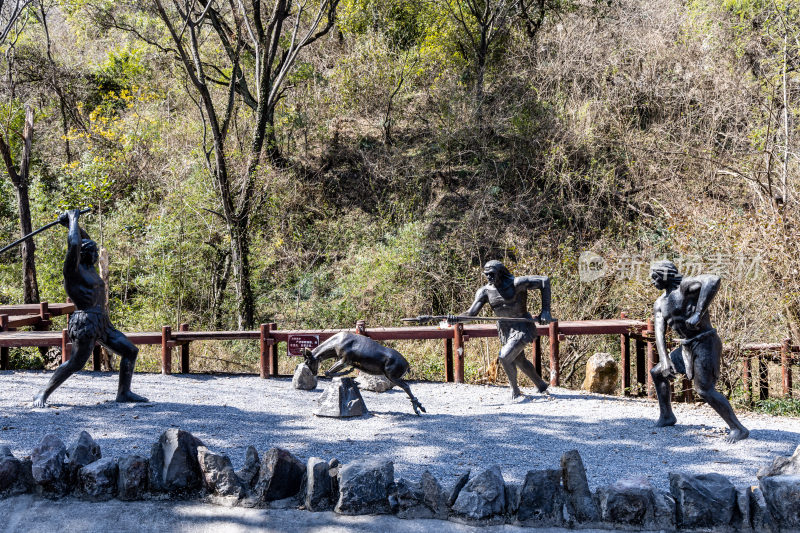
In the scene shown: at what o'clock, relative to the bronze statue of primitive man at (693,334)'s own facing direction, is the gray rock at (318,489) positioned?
The gray rock is roughly at 12 o'clock from the bronze statue of primitive man.

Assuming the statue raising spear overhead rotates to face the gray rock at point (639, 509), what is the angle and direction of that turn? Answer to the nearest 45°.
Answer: approximately 45° to its right

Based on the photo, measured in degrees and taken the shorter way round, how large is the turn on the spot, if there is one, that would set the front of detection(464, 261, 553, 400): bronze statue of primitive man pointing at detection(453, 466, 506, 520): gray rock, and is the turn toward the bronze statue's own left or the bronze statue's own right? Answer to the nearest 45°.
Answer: approximately 45° to the bronze statue's own left

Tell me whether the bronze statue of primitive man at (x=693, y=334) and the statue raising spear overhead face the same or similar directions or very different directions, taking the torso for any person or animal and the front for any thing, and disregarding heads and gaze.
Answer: very different directions

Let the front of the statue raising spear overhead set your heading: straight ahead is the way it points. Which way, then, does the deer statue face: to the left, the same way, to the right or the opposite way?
the opposite way

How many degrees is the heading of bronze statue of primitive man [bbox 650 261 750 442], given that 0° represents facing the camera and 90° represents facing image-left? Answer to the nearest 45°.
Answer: approximately 45°

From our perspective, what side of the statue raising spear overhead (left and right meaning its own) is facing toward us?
right

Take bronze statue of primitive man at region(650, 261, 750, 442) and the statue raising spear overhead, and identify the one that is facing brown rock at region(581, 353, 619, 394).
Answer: the statue raising spear overhead

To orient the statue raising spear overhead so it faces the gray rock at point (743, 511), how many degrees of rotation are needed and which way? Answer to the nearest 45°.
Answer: approximately 45° to its right

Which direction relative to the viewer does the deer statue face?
to the viewer's left

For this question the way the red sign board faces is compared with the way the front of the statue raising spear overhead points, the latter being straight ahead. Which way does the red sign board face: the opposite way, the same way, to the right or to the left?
to the right
